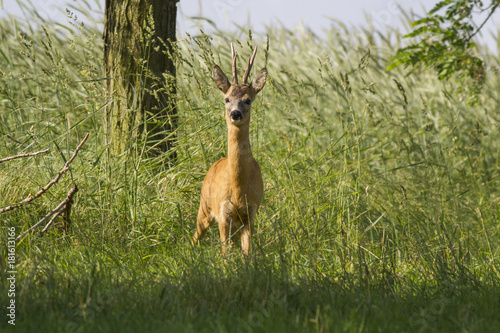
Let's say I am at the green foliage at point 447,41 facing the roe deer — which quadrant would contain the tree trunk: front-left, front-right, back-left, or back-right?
front-right

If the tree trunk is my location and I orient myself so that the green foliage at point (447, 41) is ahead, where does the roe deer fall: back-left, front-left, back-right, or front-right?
front-right

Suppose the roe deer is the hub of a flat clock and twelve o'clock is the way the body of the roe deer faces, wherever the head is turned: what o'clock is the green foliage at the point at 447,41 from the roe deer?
The green foliage is roughly at 8 o'clock from the roe deer.

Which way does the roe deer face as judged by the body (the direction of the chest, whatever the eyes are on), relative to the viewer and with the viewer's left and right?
facing the viewer
